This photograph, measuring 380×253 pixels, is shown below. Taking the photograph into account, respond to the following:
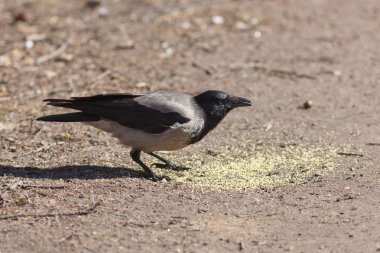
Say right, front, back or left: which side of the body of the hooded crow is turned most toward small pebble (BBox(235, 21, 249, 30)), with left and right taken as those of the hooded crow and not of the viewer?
left

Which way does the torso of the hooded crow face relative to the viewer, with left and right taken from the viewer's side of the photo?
facing to the right of the viewer

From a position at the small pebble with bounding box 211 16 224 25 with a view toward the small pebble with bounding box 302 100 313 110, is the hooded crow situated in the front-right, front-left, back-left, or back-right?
front-right

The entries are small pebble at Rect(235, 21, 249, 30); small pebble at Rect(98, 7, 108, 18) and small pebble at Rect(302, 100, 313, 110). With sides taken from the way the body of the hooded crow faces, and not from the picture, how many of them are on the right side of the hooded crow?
0

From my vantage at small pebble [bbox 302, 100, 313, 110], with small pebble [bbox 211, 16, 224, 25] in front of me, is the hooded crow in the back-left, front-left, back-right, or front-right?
back-left

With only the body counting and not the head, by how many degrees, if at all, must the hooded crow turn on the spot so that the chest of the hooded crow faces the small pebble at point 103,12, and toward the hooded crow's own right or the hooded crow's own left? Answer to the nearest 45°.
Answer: approximately 90° to the hooded crow's own left

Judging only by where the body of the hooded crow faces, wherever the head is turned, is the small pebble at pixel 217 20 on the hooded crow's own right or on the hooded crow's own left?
on the hooded crow's own left

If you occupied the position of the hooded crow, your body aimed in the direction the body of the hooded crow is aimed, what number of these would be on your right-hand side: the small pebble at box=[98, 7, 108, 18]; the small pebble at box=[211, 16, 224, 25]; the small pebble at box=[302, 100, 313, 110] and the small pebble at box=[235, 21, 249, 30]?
0

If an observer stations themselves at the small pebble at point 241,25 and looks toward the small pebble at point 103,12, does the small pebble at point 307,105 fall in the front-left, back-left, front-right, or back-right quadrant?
back-left

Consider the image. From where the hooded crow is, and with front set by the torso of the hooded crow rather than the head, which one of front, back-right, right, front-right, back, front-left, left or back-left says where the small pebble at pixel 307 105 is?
front-left

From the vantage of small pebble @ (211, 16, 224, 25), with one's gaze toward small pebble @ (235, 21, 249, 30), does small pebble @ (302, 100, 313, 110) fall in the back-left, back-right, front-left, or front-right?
front-right
